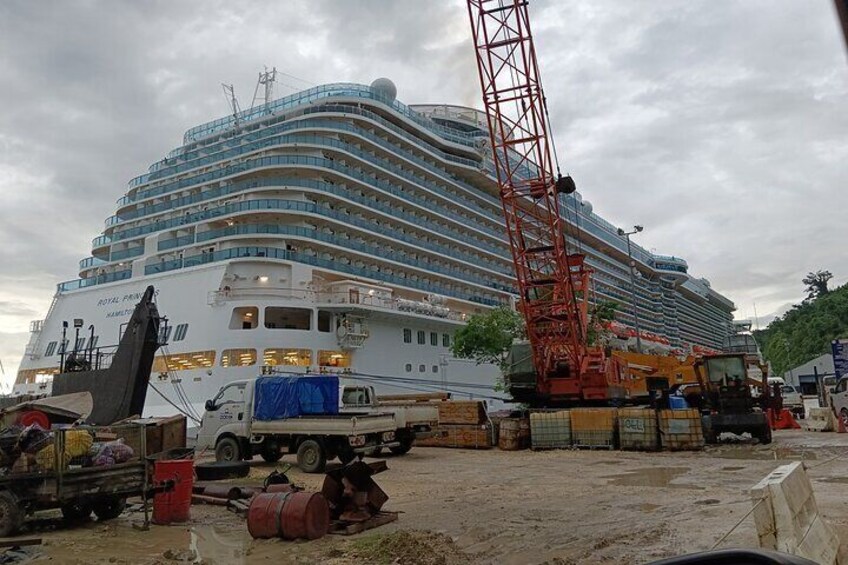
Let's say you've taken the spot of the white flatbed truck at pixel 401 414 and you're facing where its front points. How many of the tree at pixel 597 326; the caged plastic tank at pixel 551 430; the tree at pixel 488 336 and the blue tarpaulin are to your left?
1

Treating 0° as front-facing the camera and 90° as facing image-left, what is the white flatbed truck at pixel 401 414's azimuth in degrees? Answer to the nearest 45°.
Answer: approximately 135°

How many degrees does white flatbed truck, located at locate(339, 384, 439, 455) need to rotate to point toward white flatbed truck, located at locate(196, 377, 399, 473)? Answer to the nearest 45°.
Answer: approximately 90° to its left

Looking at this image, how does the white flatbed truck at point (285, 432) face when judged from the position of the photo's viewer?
facing away from the viewer and to the left of the viewer

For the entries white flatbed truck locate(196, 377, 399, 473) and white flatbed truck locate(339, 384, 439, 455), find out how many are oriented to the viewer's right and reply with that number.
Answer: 0

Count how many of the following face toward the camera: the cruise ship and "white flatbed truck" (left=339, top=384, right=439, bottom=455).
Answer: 0
